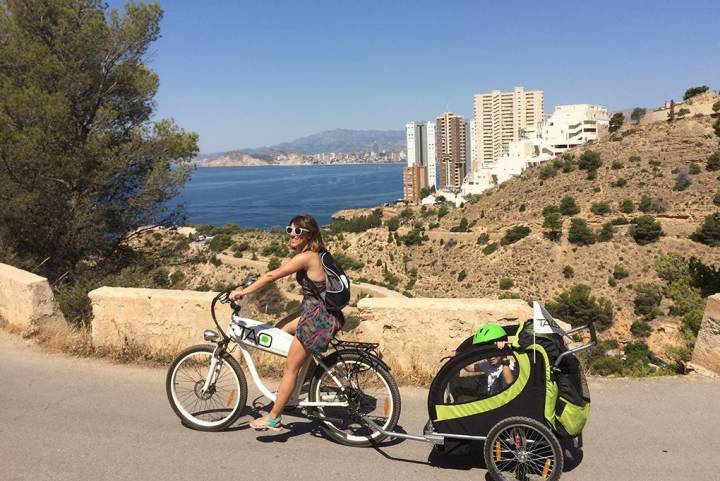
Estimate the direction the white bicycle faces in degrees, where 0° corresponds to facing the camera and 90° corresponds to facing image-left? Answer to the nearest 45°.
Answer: approximately 90°

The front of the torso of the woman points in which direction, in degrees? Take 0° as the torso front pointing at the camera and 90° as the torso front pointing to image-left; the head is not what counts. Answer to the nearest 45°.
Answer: approximately 90°

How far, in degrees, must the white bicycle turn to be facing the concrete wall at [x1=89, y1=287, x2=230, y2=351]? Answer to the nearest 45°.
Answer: approximately 45° to its right

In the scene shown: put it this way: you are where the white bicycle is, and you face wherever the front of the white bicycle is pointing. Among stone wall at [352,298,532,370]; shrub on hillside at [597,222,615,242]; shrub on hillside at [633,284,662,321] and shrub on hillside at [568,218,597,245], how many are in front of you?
0

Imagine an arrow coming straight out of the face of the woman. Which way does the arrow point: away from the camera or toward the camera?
toward the camera

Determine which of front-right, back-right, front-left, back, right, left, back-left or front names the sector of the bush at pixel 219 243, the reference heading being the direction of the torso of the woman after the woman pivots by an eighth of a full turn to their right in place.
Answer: front-right

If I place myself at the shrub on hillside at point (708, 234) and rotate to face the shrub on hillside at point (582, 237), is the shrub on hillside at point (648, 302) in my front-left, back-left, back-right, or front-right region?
front-left

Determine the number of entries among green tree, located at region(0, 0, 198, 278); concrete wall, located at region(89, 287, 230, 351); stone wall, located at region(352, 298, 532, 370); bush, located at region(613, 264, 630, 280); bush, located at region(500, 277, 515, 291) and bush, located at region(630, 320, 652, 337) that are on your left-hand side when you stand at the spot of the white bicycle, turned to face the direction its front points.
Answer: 0

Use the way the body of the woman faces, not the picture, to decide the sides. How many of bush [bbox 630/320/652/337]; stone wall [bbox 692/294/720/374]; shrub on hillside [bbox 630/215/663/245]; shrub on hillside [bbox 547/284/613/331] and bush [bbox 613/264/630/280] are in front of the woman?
0

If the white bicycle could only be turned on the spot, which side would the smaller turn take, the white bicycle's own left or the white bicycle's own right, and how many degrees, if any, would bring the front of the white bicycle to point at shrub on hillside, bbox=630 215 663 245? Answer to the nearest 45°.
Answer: approximately 135° to the white bicycle's own right

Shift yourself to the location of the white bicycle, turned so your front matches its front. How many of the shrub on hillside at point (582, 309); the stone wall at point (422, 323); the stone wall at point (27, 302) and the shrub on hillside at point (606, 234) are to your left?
0

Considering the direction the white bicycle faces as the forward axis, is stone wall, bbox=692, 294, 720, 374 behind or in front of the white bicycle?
behind

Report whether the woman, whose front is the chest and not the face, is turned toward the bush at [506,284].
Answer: no

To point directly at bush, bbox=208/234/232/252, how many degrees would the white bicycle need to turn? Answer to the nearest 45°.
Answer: approximately 90° to its right

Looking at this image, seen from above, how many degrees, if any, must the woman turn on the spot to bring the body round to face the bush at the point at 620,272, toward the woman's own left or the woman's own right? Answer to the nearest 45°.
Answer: approximately 135° to the woman's own right

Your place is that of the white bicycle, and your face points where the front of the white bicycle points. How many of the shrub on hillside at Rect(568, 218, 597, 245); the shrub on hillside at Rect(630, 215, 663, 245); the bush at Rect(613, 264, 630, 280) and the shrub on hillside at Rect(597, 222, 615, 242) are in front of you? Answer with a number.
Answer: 0

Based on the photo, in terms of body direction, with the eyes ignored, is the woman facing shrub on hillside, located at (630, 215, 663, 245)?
no

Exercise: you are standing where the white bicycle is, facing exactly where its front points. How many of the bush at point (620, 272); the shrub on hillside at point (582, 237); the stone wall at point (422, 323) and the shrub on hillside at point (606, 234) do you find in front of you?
0

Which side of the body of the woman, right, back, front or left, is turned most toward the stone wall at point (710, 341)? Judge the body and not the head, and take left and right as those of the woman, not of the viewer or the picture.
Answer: back

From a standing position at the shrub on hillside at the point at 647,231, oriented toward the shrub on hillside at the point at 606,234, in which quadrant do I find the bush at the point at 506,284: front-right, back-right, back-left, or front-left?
front-left

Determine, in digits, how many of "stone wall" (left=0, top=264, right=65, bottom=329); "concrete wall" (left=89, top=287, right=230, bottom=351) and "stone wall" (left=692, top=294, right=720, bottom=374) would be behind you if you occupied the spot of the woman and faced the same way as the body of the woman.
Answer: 1
